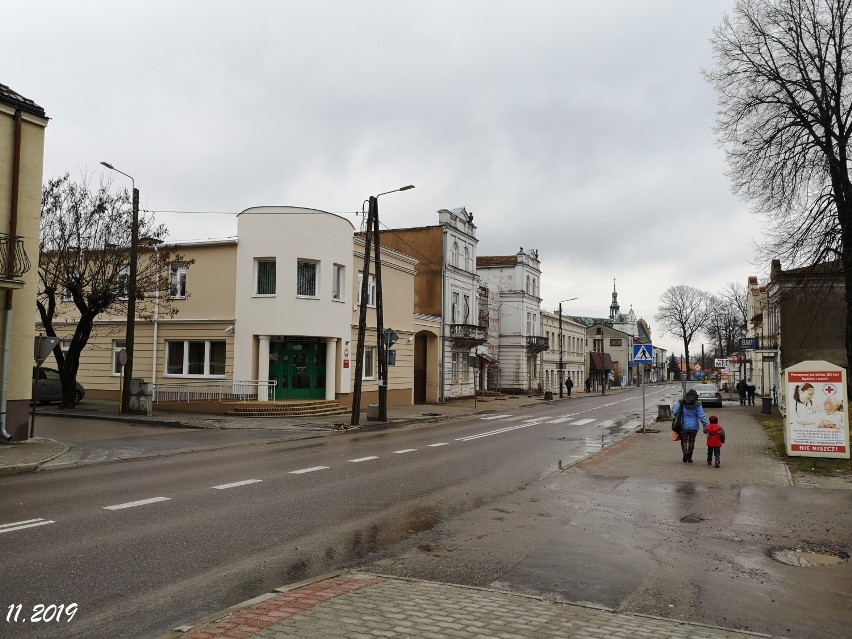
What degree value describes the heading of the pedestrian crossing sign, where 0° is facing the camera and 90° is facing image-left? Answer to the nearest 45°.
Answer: approximately 0°

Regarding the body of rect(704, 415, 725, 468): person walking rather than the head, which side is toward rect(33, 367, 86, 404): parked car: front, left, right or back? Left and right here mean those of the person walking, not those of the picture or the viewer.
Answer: left

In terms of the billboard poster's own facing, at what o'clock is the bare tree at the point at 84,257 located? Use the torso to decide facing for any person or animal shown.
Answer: The bare tree is roughly at 3 o'clock from the billboard poster.

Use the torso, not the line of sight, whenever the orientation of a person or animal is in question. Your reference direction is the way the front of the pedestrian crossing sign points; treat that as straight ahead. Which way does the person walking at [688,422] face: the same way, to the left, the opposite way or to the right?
the opposite way

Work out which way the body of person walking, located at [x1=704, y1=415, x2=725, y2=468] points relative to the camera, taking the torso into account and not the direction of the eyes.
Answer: away from the camera

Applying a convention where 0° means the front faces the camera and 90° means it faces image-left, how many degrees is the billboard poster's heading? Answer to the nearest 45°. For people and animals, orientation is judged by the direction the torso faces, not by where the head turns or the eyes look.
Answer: approximately 0°

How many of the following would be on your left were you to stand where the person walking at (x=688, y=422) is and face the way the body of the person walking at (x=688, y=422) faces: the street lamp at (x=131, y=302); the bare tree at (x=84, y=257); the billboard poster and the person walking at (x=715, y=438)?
2

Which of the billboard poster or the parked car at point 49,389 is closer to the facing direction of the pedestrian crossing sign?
the billboard poster

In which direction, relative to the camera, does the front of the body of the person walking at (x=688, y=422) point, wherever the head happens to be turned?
away from the camera

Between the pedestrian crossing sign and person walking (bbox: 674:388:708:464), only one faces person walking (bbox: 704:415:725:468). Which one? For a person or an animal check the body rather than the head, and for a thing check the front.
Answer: the pedestrian crossing sign

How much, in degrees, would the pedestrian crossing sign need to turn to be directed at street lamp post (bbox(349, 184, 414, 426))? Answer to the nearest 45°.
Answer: approximately 90° to its right

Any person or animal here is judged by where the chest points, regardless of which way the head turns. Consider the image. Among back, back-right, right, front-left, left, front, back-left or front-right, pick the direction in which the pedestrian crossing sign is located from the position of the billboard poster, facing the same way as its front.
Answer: back-right

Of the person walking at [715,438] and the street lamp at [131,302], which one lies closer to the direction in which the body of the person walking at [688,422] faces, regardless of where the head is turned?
the street lamp

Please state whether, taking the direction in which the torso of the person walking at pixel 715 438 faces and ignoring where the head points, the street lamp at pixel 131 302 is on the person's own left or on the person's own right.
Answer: on the person's own left

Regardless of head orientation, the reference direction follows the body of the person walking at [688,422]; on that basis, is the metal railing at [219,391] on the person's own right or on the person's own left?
on the person's own left
